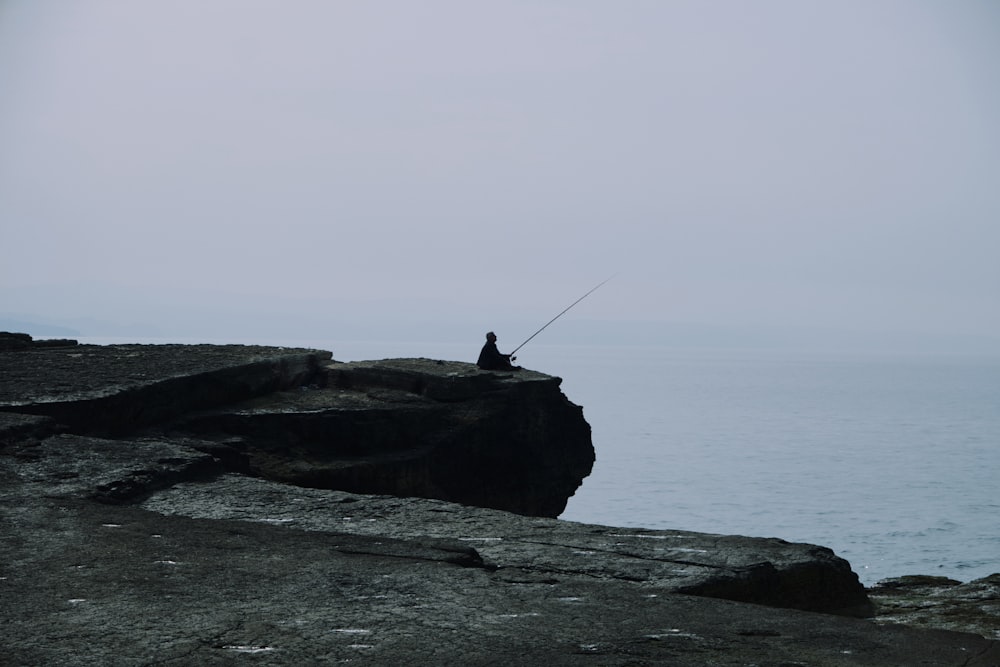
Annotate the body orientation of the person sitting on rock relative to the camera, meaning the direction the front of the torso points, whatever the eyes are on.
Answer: to the viewer's right
